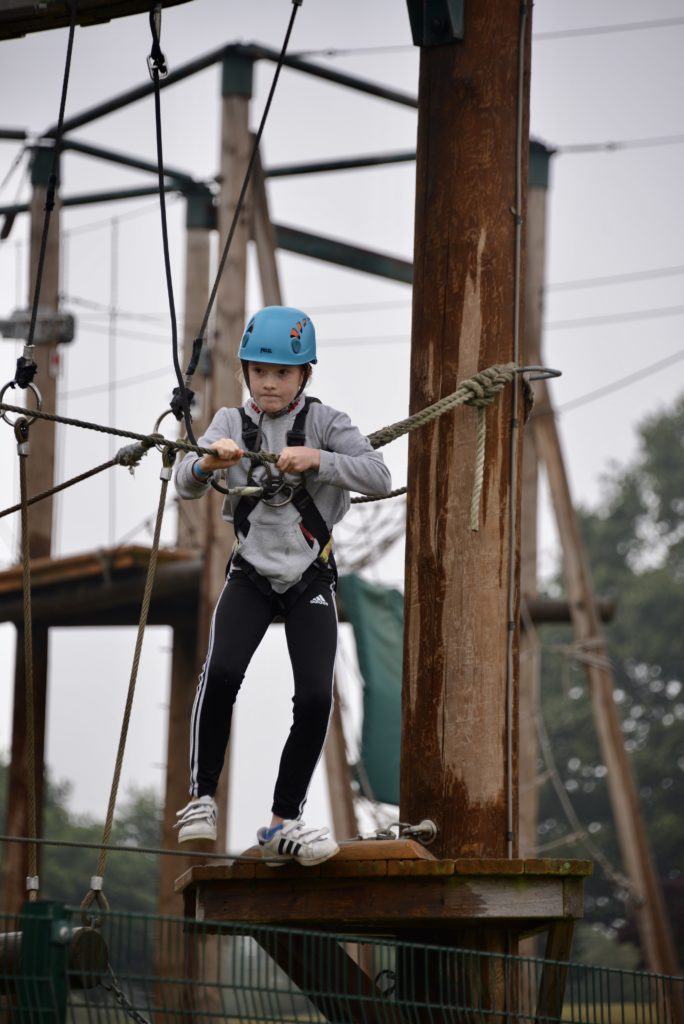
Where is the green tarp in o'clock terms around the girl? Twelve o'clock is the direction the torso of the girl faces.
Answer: The green tarp is roughly at 6 o'clock from the girl.

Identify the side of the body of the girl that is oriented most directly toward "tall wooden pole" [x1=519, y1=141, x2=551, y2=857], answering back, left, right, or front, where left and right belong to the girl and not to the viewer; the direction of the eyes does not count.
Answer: back

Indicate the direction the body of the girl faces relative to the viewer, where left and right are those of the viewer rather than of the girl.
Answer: facing the viewer

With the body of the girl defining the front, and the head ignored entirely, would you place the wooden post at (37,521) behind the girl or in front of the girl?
behind

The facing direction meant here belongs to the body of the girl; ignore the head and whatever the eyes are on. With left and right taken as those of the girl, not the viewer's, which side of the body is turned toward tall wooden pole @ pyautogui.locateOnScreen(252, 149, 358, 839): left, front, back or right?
back

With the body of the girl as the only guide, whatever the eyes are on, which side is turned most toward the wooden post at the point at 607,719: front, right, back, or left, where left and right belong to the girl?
back

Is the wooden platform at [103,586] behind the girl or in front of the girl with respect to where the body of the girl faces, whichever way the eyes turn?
behind

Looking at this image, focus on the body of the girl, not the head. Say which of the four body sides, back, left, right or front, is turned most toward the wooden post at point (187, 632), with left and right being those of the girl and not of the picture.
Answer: back

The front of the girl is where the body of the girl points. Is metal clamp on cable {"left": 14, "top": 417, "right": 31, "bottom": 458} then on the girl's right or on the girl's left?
on the girl's right

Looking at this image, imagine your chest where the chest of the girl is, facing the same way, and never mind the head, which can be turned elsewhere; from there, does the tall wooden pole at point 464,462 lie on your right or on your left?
on your left

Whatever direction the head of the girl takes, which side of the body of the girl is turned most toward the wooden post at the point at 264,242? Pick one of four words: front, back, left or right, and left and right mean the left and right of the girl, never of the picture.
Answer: back

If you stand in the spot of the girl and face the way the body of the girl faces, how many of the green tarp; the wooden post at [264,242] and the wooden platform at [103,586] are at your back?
3
